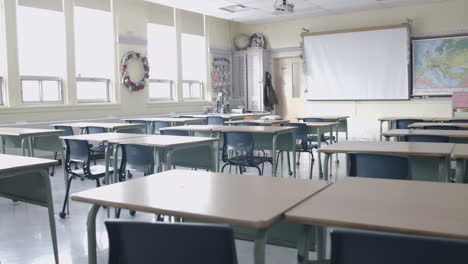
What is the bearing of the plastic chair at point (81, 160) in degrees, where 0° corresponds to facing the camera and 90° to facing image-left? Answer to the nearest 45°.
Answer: approximately 225°

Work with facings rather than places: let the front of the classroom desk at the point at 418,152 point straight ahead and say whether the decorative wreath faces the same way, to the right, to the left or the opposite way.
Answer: to the left

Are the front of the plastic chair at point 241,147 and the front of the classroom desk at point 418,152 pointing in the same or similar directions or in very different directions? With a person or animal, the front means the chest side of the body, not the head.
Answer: very different directions

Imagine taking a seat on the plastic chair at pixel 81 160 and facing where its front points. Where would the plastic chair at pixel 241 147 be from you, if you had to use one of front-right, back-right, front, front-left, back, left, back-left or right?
front-right

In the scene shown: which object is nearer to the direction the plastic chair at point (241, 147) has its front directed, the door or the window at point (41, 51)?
the door

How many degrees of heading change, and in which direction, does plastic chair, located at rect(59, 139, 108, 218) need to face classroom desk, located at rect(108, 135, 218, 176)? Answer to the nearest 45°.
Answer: approximately 45° to its right

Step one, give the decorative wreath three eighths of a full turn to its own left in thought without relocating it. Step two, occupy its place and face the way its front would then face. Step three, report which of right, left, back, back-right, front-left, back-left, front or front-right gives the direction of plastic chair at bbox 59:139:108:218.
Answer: back

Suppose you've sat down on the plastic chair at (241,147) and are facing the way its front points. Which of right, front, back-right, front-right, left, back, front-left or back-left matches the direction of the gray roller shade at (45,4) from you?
left

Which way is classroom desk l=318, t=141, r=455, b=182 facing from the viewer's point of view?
toward the camera

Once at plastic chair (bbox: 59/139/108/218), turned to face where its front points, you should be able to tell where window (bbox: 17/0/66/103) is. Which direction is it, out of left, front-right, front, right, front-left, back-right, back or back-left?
front-left

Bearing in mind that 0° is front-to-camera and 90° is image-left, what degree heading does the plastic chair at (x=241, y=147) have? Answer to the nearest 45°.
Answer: approximately 225°

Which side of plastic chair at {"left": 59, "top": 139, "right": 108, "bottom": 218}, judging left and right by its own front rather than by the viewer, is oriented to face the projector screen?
front

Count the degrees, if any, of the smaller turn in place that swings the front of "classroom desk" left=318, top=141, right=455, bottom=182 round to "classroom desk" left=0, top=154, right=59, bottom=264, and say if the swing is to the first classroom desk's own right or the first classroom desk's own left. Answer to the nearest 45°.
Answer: approximately 45° to the first classroom desk's own right

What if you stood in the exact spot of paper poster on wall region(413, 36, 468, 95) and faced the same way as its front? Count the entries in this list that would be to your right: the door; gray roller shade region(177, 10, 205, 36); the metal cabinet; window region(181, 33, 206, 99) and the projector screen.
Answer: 5

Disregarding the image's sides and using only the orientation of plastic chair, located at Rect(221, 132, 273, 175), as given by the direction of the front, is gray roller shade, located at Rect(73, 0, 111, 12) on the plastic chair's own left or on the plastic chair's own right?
on the plastic chair's own left

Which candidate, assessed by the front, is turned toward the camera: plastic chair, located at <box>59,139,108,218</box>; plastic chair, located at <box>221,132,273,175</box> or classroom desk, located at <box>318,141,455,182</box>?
the classroom desk

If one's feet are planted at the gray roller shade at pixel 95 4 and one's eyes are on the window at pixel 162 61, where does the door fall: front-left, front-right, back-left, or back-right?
front-right

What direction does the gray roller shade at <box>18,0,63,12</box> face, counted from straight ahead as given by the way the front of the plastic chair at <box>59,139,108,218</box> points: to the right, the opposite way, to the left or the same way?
to the right

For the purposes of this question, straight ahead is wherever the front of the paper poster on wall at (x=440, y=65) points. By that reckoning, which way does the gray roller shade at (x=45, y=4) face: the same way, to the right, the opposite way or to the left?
to the left

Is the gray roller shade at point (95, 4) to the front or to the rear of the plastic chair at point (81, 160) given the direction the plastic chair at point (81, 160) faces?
to the front

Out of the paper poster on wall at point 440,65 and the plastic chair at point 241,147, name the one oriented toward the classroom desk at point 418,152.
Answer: the paper poster on wall
